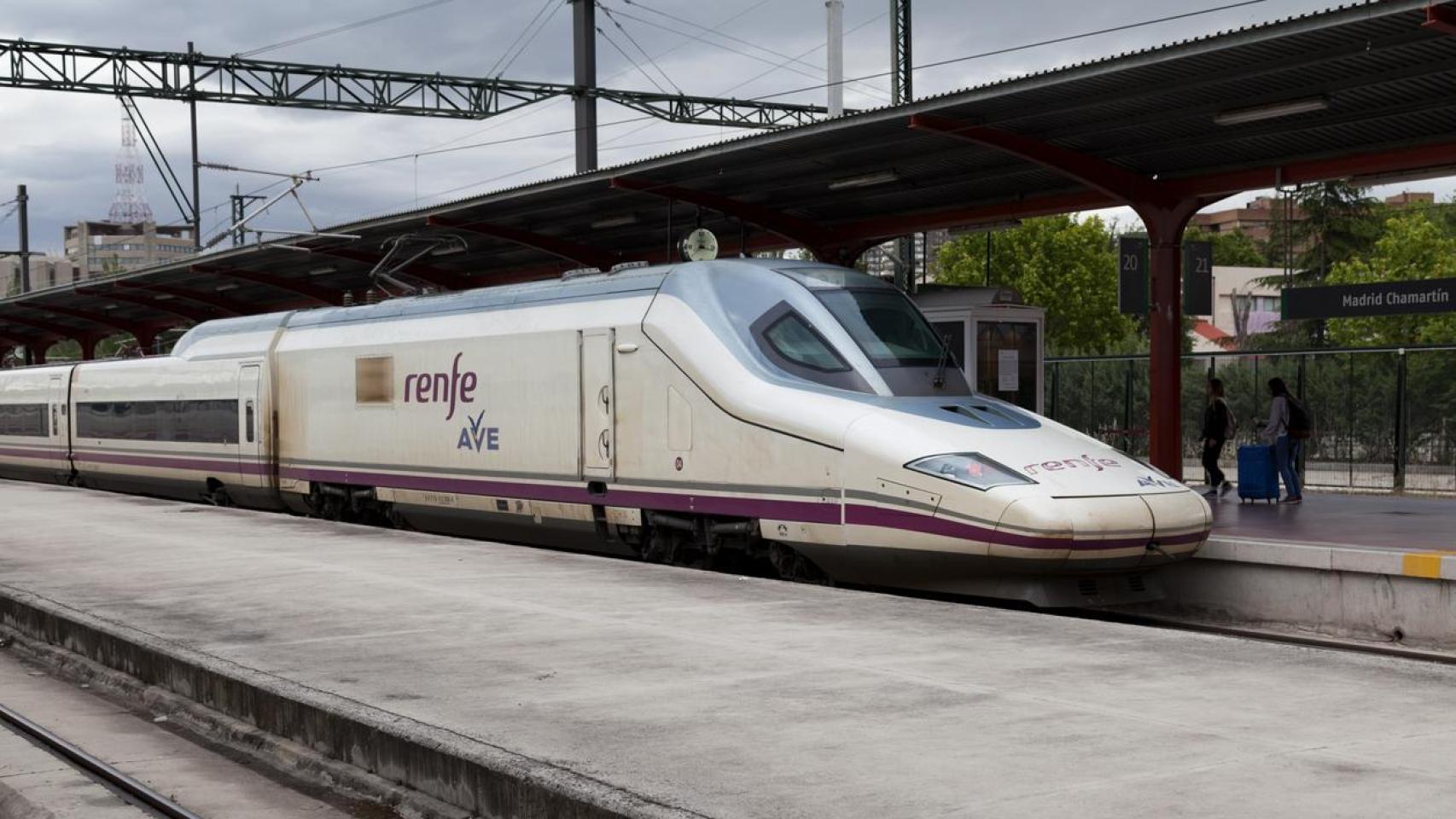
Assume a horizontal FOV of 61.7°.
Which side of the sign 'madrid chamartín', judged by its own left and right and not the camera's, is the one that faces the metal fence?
back

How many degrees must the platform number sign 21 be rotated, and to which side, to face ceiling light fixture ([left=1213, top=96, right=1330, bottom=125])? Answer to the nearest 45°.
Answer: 0° — it already faces it

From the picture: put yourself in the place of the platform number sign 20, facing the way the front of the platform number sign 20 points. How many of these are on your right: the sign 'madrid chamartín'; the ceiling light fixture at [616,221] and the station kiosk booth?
2

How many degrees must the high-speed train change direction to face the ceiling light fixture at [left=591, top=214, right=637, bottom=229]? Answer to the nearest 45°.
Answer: approximately 135° to its left

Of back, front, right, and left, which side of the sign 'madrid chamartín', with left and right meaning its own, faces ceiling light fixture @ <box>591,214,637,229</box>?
right

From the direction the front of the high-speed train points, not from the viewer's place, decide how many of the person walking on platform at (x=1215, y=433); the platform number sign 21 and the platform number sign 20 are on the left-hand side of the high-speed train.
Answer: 3

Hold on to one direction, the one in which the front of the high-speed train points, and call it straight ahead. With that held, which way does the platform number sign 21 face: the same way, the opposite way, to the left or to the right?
to the right

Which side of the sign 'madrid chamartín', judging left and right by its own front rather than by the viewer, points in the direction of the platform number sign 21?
right

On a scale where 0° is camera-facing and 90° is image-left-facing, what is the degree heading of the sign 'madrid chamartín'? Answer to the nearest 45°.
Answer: approximately 0°
